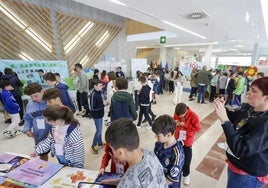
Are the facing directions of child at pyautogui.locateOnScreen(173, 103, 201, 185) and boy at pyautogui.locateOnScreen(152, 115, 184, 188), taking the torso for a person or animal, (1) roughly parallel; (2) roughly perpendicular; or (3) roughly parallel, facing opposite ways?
roughly parallel

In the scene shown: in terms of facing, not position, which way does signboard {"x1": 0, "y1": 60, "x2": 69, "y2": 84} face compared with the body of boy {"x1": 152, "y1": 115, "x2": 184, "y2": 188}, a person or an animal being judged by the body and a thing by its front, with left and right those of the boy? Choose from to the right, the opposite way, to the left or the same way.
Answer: to the left

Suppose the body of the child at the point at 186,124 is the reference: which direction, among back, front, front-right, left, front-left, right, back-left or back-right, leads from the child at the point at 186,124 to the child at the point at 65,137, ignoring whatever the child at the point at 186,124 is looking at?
front

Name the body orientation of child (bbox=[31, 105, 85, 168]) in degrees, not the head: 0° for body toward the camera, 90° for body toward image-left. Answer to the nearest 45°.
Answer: approximately 45°

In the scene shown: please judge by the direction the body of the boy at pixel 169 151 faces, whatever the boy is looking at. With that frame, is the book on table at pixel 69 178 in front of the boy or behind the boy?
in front

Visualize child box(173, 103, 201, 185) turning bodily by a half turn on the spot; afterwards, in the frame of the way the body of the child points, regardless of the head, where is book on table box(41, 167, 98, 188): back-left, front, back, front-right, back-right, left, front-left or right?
back

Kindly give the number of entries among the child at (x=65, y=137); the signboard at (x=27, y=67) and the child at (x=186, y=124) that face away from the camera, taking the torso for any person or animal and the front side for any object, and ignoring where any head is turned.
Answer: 0

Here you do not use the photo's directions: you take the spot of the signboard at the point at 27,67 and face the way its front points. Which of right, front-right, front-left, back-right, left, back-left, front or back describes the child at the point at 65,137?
front

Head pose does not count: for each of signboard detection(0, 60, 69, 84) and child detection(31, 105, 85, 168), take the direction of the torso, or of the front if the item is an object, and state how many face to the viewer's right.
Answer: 0

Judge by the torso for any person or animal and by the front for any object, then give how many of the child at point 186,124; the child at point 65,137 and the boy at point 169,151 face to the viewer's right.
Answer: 0

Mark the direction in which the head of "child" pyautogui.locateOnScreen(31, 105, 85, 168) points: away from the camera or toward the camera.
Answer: toward the camera

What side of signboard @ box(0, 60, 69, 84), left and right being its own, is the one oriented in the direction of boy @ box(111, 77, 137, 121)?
front

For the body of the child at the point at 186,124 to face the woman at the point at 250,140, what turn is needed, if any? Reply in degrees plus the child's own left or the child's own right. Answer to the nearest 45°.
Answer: approximately 90° to the child's own left

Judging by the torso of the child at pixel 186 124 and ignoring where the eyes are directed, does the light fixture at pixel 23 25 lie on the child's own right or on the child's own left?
on the child's own right

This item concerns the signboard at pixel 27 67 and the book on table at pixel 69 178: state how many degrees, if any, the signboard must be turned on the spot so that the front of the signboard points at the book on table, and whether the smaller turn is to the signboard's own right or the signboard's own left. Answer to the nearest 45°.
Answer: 0° — it already faces it

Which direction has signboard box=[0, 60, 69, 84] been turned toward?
toward the camera

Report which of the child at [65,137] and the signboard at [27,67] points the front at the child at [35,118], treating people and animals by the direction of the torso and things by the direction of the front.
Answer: the signboard
